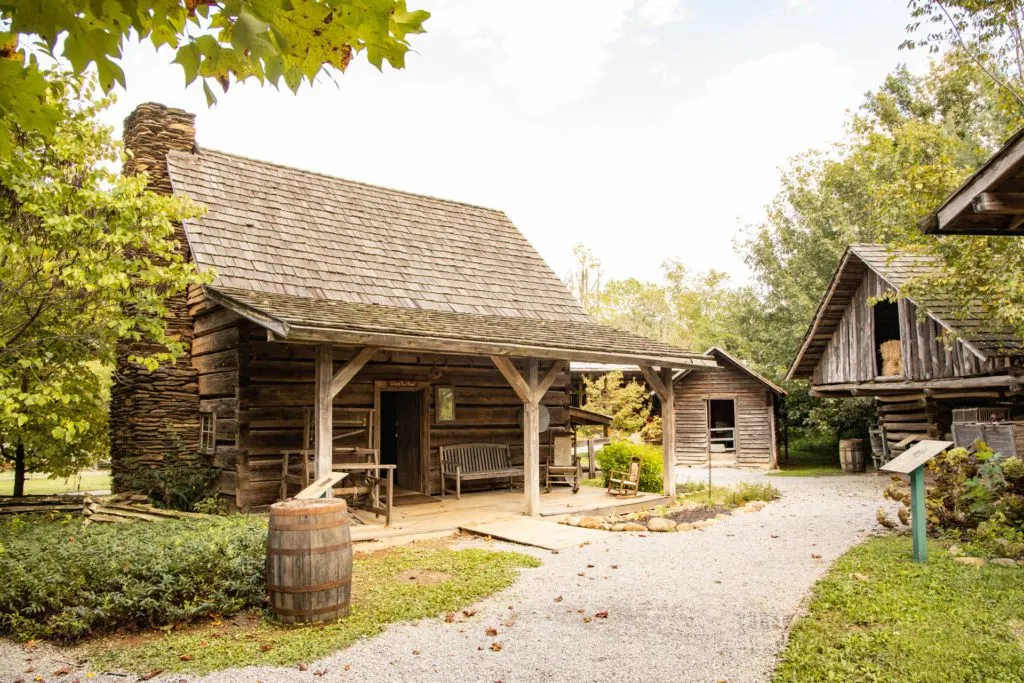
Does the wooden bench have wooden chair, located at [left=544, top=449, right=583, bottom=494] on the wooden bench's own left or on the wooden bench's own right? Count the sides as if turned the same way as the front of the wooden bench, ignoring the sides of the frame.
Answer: on the wooden bench's own left

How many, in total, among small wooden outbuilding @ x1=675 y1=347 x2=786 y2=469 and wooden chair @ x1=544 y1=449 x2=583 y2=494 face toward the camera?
2

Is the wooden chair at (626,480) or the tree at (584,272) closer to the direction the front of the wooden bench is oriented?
the wooden chair

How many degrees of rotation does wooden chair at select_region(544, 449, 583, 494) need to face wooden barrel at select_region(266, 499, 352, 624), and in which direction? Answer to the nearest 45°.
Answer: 0° — it already faces it

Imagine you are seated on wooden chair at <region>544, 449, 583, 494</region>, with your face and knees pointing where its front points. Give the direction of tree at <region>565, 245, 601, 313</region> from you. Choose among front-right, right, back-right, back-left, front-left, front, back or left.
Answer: back

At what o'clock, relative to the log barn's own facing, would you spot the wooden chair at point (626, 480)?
The wooden chair is roughly at 12 o'clock from the log barn.

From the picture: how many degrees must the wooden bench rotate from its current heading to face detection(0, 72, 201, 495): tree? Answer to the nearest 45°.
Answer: approximately 90° to its right

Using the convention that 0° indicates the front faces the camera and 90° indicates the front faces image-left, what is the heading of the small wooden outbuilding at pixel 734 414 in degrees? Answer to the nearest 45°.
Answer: approximately 0°

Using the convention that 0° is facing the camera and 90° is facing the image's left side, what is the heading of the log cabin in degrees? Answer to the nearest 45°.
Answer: approximately 315°
